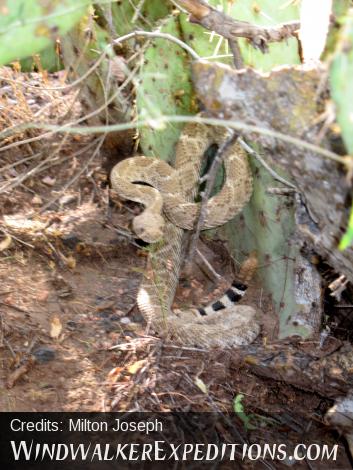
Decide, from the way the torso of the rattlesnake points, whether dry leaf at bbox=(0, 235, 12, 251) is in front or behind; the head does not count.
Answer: in front

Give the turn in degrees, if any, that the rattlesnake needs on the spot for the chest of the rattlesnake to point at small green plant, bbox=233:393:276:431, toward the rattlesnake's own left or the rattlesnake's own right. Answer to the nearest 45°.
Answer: approximately 45° to the rattlesnake's own left

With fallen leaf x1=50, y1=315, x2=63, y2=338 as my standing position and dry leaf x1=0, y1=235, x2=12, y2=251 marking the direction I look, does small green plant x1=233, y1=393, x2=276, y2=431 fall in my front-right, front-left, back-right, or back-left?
back-right

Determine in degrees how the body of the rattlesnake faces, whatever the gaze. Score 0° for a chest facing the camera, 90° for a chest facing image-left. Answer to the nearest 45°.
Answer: approximately 45°

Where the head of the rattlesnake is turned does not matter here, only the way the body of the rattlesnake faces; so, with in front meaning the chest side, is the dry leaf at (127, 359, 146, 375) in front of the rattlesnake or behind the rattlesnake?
in front

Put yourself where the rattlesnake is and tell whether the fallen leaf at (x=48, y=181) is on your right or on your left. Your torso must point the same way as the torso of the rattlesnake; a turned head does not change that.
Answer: on your right

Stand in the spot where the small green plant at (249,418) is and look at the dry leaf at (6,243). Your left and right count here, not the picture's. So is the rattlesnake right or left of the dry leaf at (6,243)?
right
